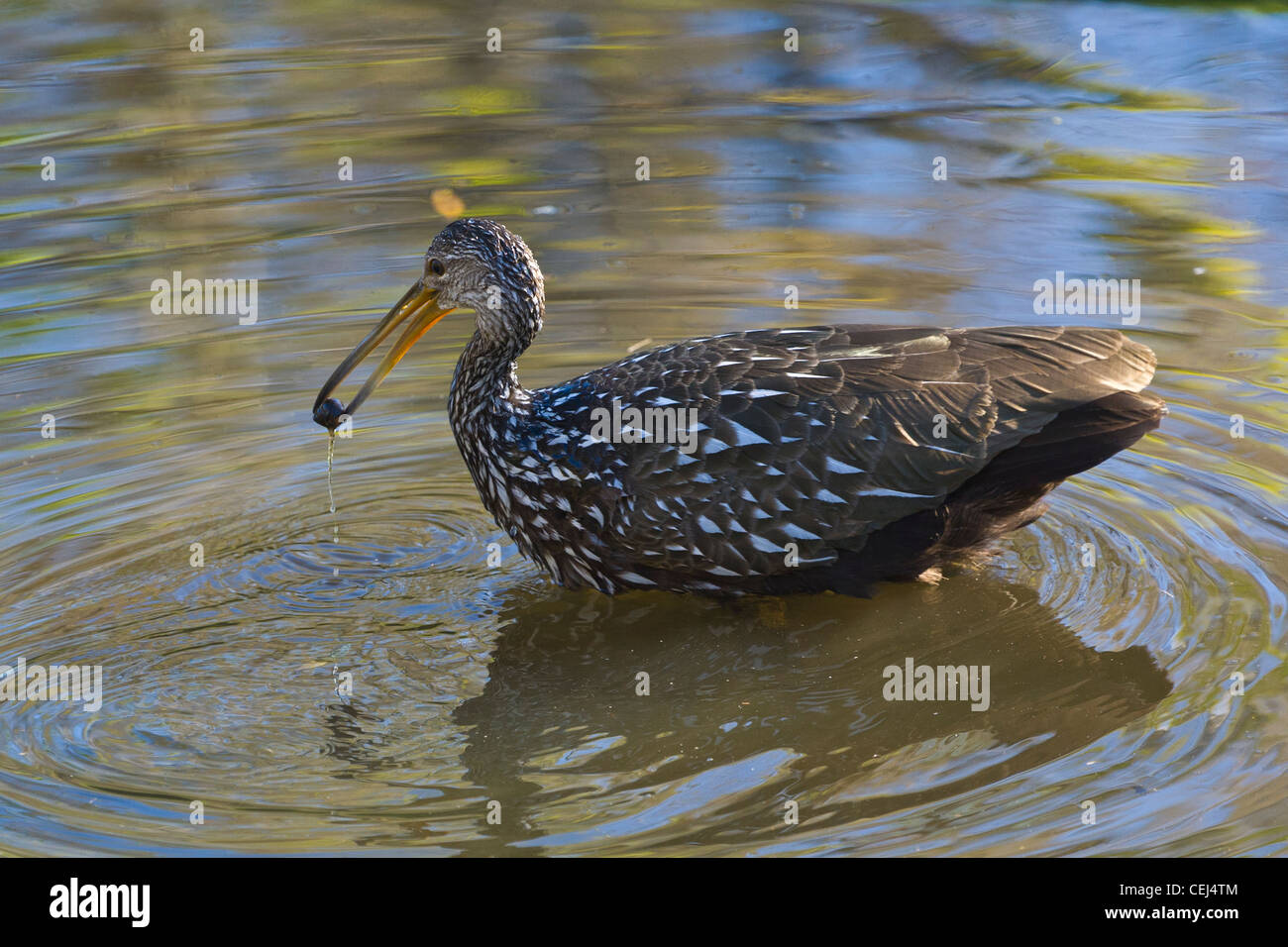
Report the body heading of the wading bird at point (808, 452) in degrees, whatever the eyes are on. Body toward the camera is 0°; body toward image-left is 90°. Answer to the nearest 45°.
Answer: approximately 90°
